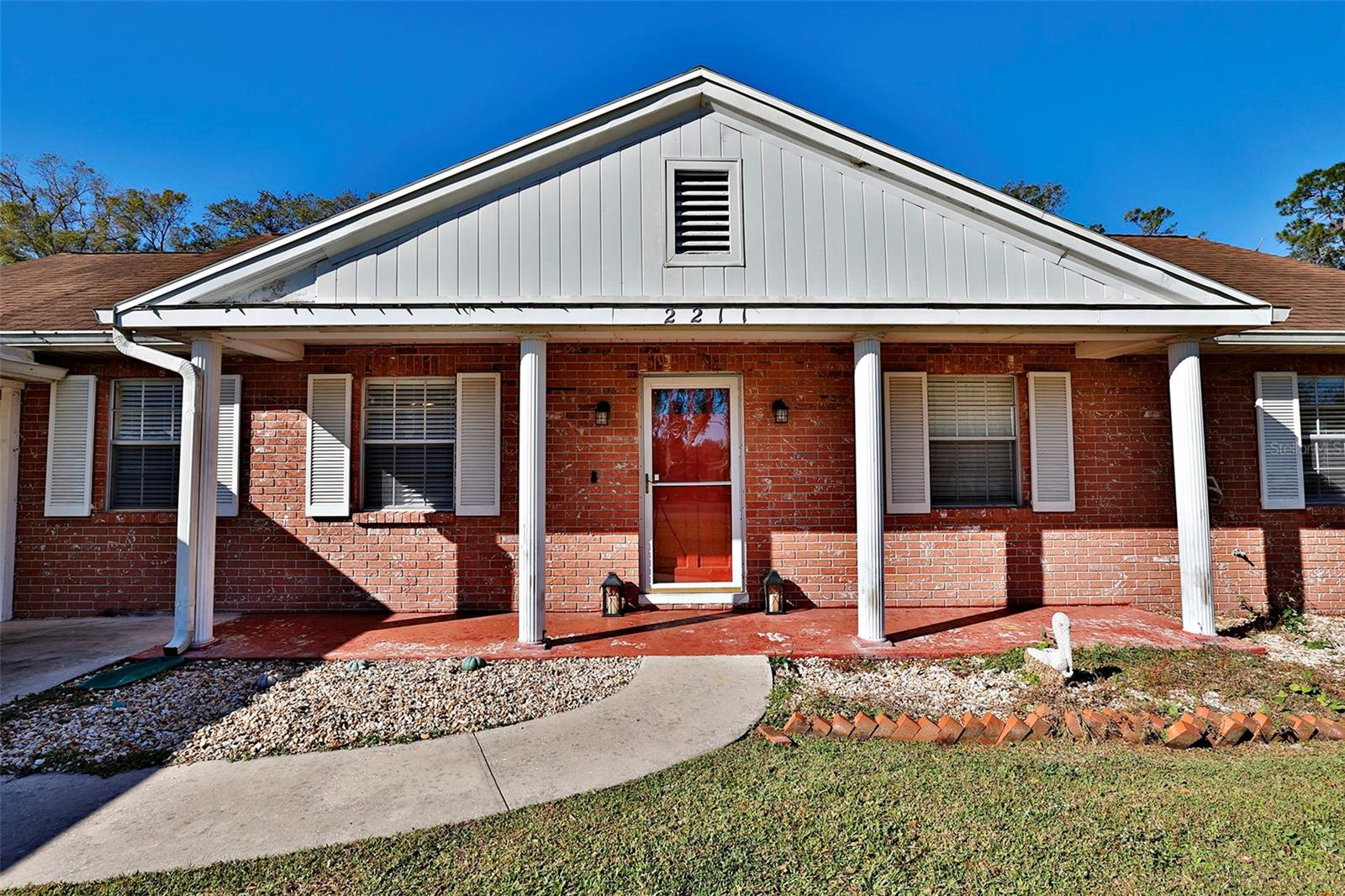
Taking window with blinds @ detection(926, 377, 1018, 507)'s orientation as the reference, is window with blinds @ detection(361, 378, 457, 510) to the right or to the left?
on its right

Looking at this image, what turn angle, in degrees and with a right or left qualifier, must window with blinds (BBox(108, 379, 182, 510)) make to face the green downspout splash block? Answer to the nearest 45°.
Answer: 0° — it already faces it

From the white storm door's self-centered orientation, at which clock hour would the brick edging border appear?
The brick edging border is roughly at 11 o'clock from the white storm door.

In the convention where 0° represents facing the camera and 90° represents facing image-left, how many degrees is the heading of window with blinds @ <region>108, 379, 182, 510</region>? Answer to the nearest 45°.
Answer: approximately 0°

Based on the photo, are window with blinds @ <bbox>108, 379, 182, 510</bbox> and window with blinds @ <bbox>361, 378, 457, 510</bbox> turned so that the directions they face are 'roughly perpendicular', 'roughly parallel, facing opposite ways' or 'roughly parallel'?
roughly parallel

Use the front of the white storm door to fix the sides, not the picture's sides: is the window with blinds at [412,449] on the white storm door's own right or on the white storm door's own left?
on the white storm door's own right

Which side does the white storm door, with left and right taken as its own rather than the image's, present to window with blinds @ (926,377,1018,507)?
left

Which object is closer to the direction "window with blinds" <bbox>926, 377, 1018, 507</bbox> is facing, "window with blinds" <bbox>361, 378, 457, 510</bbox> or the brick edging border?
the brick edging border

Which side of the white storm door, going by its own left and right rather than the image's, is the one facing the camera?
front

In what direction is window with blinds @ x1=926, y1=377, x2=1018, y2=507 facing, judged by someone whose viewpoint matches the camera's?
facing the viewer

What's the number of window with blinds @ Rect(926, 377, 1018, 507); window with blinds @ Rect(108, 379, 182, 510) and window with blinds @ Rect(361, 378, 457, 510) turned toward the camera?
3

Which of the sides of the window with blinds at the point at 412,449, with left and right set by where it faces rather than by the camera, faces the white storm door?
left

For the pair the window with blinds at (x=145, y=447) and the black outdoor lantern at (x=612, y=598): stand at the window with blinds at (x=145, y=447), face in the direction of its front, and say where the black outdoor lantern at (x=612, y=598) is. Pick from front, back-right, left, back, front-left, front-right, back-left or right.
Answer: front-left

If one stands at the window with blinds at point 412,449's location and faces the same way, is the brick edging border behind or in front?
in front
